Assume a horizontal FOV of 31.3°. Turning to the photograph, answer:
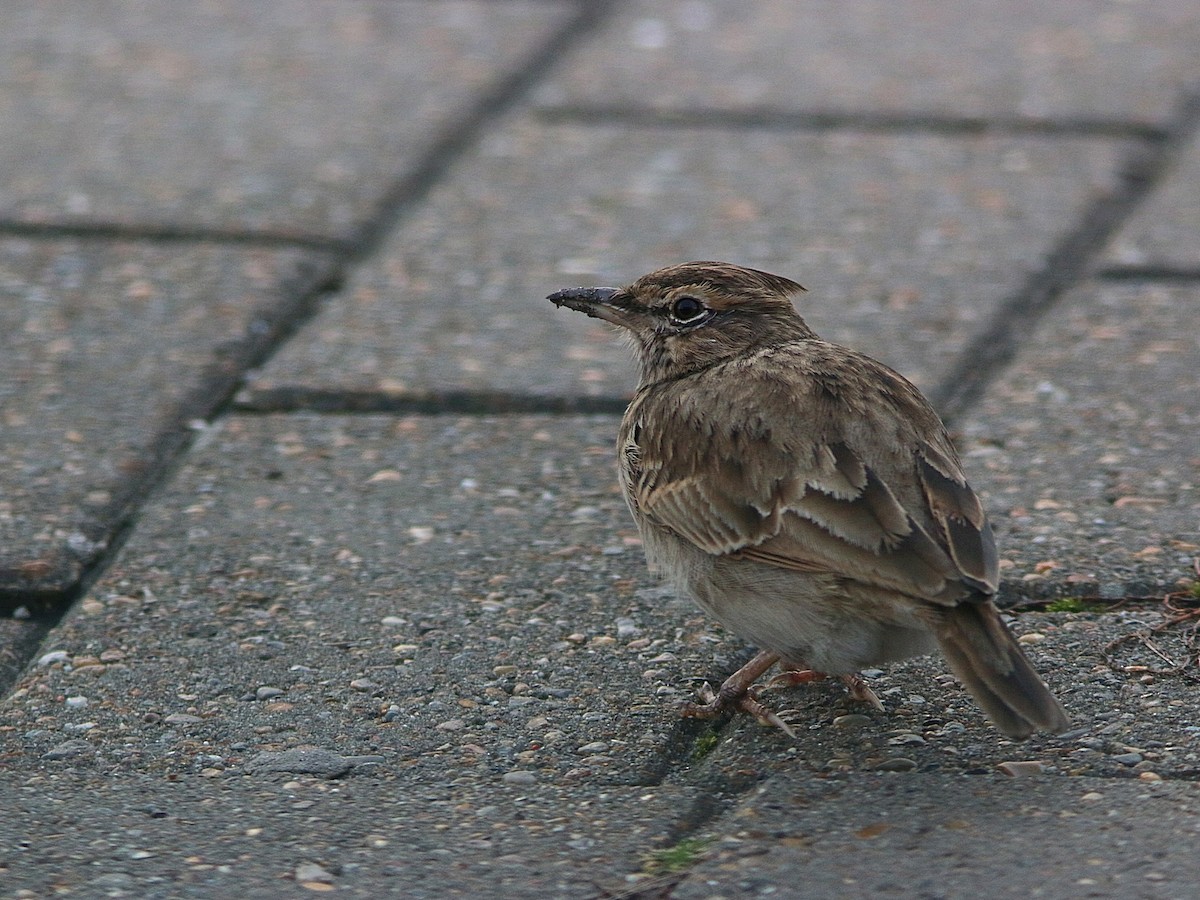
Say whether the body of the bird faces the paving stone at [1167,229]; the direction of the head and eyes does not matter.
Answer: no

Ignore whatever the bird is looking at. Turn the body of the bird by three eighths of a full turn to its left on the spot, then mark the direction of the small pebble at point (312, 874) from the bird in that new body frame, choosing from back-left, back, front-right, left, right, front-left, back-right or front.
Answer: front-right

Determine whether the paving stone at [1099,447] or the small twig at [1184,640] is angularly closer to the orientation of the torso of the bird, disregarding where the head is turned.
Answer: the paving stone

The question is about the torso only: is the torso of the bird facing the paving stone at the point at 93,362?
yes

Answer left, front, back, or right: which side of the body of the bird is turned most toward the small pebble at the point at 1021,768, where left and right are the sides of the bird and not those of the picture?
back

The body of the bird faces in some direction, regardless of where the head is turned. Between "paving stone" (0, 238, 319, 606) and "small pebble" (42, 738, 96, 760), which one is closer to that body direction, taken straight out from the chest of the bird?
the paving stone

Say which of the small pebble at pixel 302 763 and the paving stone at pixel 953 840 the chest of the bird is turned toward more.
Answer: the small pebble

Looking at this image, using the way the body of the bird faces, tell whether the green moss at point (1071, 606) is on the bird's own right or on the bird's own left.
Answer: on the bird's own right

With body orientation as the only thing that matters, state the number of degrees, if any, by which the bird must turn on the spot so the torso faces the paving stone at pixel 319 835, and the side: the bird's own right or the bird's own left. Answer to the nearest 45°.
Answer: approximately 90° to the bird's own left

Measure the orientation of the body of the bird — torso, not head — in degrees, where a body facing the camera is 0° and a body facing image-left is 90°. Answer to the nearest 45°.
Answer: approximately 135°

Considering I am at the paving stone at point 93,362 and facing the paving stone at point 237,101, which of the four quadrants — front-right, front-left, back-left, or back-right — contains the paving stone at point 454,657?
back-right

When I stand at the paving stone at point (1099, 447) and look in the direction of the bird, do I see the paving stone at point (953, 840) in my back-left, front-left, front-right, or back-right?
front-left

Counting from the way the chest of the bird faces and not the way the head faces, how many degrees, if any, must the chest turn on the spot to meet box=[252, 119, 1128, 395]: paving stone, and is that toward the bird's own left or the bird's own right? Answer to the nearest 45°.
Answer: approximately 45° to the bird's own right

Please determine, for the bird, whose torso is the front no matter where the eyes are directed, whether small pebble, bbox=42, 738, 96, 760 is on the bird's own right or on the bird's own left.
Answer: on the bird's own left

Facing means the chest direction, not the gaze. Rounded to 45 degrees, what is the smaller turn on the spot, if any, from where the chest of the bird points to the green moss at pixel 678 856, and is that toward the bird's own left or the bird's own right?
approximately 135° to the bird's own left

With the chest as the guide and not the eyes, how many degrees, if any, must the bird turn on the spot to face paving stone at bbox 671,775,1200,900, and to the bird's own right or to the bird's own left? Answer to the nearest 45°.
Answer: approximately 180°
